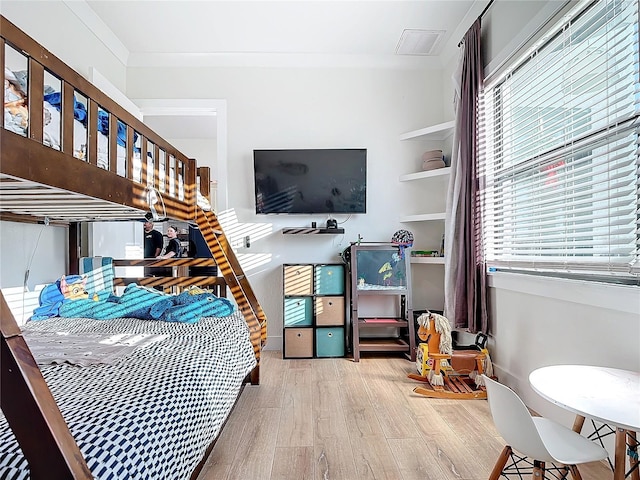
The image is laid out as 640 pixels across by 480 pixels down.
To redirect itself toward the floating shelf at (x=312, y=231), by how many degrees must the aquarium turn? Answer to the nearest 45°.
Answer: approximately 90° to its right

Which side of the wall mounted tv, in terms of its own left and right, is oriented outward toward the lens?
front

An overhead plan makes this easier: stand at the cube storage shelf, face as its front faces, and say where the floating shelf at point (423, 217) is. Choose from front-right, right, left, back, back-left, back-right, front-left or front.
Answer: left

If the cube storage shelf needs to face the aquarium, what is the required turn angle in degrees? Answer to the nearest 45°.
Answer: approximately 90° to its left

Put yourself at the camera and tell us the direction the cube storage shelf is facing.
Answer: facing the viewer

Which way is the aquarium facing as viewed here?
toward the camera

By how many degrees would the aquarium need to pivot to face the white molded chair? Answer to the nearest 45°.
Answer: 0° — it already faces it

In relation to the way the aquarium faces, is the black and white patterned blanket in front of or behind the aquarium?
in front

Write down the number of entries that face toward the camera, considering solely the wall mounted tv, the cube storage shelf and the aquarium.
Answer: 3

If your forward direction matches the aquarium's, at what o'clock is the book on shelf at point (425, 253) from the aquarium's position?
The book on shelf is roughly at 8 o'clock from the aquarium.
